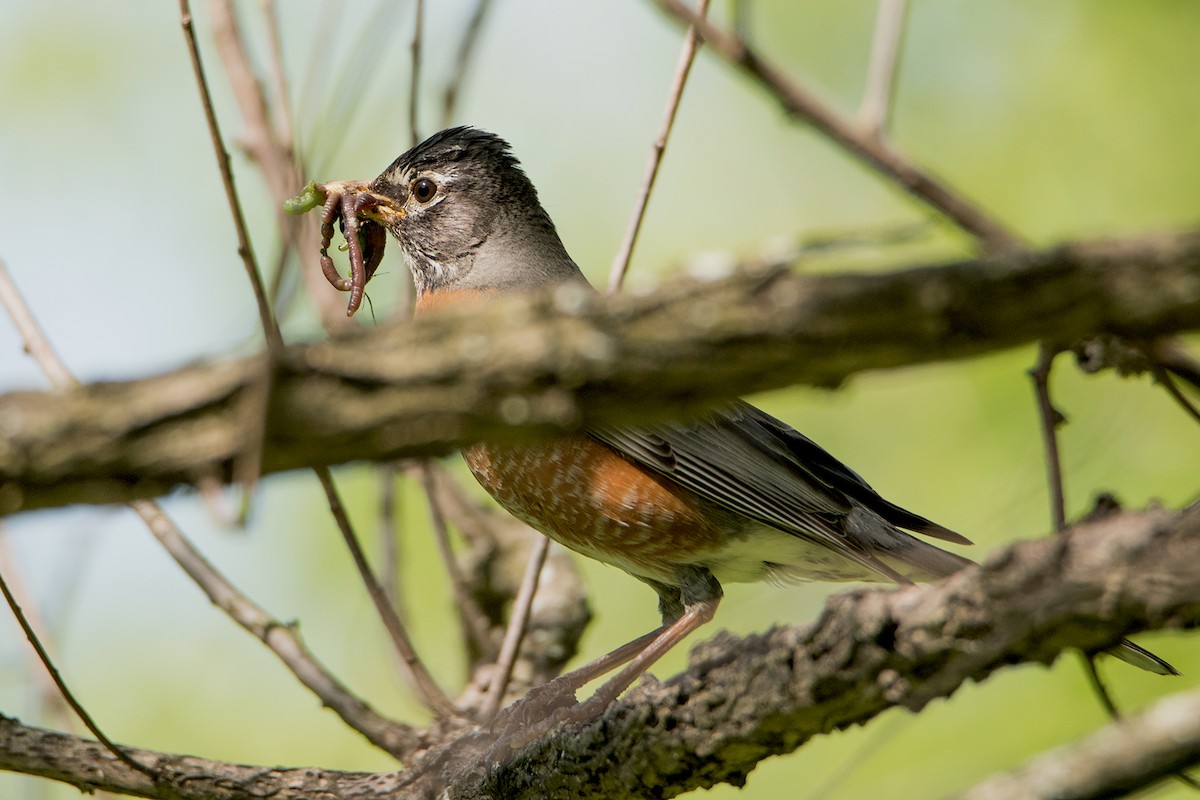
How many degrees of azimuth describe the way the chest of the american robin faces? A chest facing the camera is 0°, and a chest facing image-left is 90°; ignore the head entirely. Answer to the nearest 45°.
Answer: approximately 90°

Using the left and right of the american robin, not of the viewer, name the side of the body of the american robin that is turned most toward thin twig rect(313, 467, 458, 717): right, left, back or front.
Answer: front

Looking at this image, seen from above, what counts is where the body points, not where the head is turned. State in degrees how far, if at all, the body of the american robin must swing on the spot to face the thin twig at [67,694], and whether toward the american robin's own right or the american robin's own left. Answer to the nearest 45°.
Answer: approximately 45° to the american robin's own left

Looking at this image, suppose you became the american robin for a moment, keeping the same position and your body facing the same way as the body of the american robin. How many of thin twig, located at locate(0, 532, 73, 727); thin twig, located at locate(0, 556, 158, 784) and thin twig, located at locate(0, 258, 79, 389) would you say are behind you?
0

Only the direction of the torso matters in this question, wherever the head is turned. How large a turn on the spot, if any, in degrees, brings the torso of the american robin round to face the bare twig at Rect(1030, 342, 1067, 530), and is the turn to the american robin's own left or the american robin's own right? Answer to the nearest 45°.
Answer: approximately 135° to the american robin's own left

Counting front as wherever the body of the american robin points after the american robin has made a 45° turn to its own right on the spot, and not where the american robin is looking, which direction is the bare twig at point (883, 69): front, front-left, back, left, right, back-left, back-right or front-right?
back

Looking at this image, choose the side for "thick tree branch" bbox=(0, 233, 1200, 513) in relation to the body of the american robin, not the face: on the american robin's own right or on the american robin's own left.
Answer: on the american robin's own left

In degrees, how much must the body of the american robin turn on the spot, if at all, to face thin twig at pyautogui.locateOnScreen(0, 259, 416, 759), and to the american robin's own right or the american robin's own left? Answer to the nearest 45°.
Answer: approximately 45° to the american robin's own left
